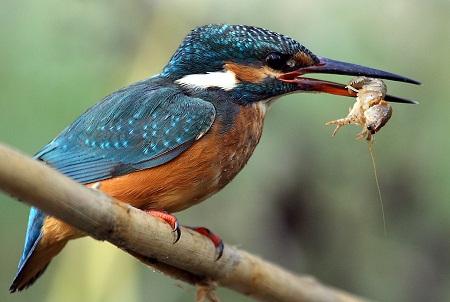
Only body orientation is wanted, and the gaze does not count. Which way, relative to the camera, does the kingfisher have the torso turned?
to the viewer's right
